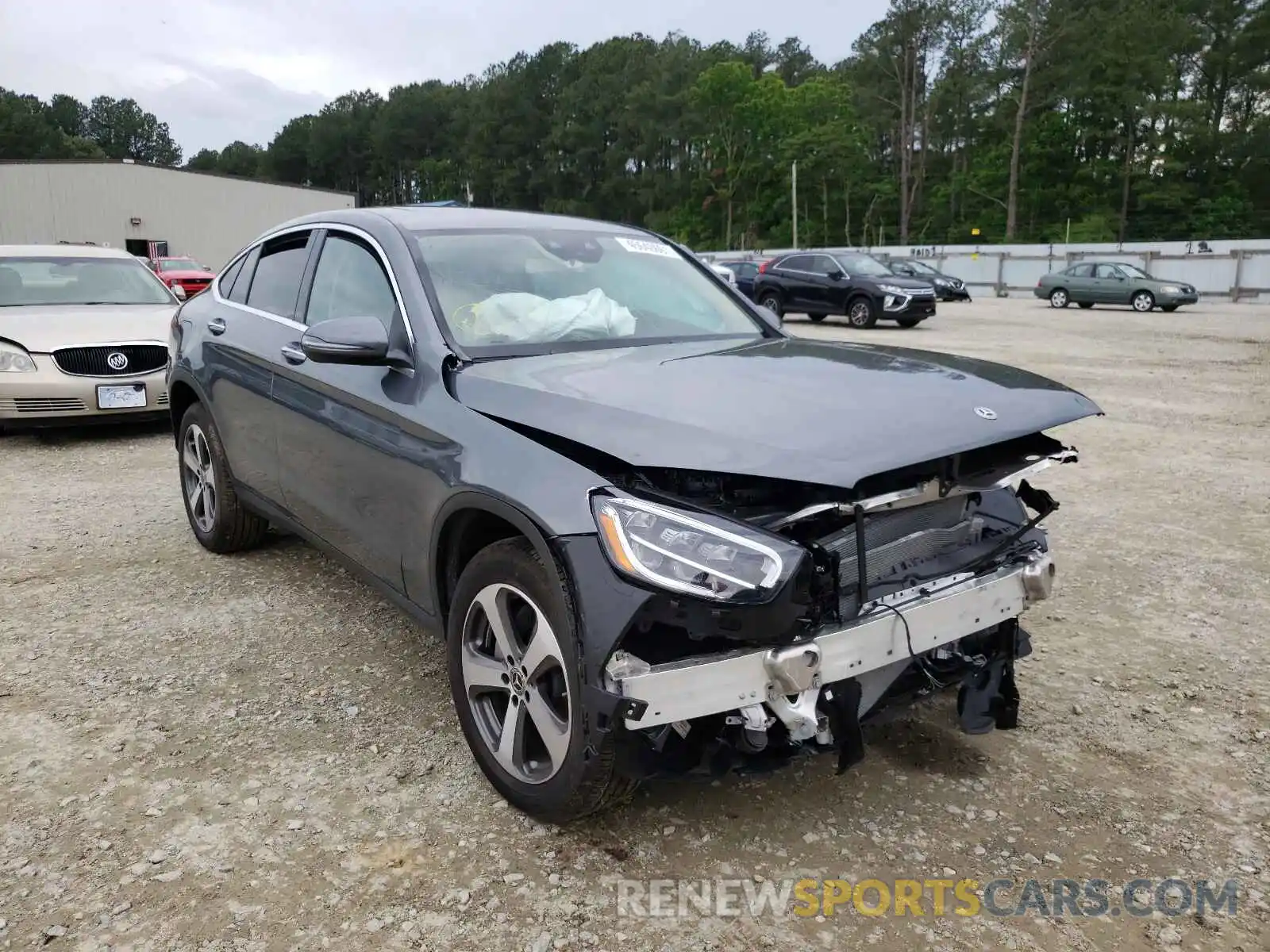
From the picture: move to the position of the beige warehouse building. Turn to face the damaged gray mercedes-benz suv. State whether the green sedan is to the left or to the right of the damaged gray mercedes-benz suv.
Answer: left

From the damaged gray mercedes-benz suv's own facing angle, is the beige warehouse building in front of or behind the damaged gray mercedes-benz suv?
behind

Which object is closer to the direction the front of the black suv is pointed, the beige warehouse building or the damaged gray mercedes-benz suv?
the damaged gray mercedes-benz suv

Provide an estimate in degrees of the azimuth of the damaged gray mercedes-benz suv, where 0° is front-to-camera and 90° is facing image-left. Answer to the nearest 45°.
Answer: approximately 315°

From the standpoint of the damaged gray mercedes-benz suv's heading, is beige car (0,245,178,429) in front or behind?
behind

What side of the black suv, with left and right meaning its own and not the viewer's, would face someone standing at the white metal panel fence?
left

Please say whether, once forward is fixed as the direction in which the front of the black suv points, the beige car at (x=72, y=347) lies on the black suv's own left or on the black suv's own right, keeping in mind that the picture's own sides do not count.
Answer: on the black suv's own right

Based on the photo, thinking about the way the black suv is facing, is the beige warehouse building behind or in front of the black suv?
behind
